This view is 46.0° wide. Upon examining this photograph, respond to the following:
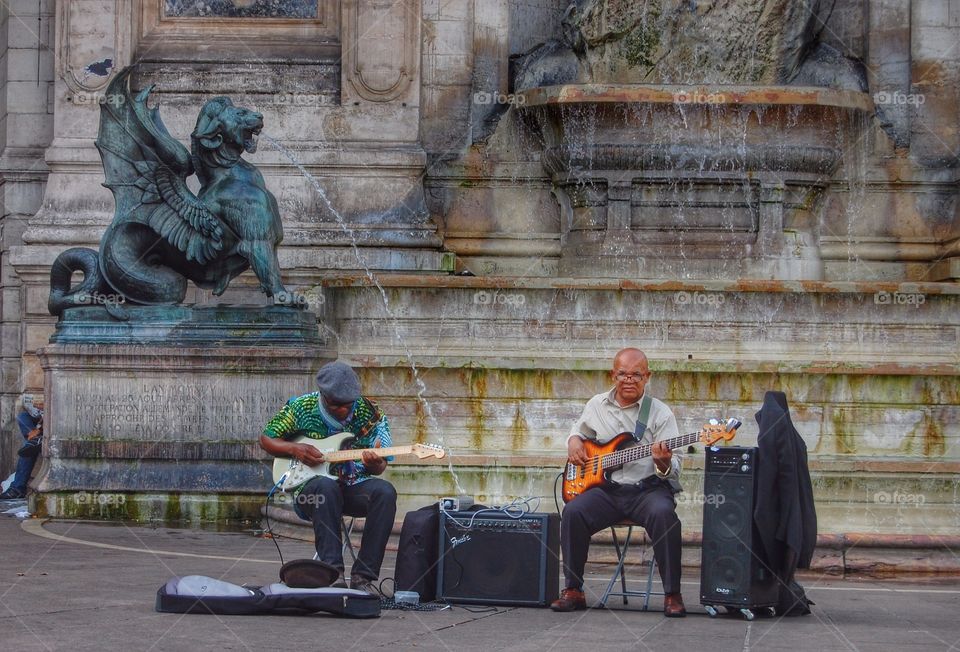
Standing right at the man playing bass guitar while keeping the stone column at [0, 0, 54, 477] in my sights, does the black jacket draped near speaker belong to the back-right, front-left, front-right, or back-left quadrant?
back-right

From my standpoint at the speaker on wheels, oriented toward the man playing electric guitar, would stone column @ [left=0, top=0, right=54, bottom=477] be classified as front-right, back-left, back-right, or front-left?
front-right

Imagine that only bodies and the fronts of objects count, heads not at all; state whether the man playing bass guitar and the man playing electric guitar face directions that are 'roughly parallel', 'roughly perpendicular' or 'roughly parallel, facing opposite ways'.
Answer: roughly parallel

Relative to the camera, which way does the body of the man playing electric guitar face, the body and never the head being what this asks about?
toward the camera

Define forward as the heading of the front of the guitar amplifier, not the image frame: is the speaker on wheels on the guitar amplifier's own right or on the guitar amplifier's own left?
on the guitar amplifier's own left

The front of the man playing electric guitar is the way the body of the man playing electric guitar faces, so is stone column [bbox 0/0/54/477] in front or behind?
behind

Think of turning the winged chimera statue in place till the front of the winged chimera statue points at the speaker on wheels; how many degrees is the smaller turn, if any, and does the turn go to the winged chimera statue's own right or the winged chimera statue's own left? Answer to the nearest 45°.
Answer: approximately 45° to the winged chimera statue's own right

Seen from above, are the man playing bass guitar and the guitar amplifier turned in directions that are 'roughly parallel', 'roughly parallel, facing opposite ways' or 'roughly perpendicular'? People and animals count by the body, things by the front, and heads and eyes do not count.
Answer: roughly parallel

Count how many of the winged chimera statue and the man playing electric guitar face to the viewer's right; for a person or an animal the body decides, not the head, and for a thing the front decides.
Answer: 1

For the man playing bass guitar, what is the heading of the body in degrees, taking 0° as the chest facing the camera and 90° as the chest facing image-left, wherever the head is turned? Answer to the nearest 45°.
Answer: approximately 0°

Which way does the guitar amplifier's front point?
toward the camera

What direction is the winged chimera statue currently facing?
to the viewer's right

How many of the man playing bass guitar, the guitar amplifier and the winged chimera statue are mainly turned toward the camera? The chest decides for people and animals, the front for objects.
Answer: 2

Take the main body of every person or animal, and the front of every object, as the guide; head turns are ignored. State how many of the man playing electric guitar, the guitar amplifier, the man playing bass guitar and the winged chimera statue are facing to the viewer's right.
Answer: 1

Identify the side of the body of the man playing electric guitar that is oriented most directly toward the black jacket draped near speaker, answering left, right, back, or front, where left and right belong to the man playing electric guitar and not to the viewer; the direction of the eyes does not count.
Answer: left

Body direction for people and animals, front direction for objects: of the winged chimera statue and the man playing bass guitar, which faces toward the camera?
the man playing bass guitar

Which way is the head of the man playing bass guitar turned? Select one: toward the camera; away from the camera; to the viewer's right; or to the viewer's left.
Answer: toward the camera

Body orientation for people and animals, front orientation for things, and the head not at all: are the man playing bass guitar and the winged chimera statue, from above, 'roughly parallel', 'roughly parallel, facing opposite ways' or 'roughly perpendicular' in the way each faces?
roughly perpendicular

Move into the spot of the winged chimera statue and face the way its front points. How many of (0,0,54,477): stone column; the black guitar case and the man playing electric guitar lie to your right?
2

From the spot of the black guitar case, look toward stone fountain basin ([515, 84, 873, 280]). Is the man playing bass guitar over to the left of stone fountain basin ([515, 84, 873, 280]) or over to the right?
right

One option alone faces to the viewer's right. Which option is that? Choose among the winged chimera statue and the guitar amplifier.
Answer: the winged chimera statue
